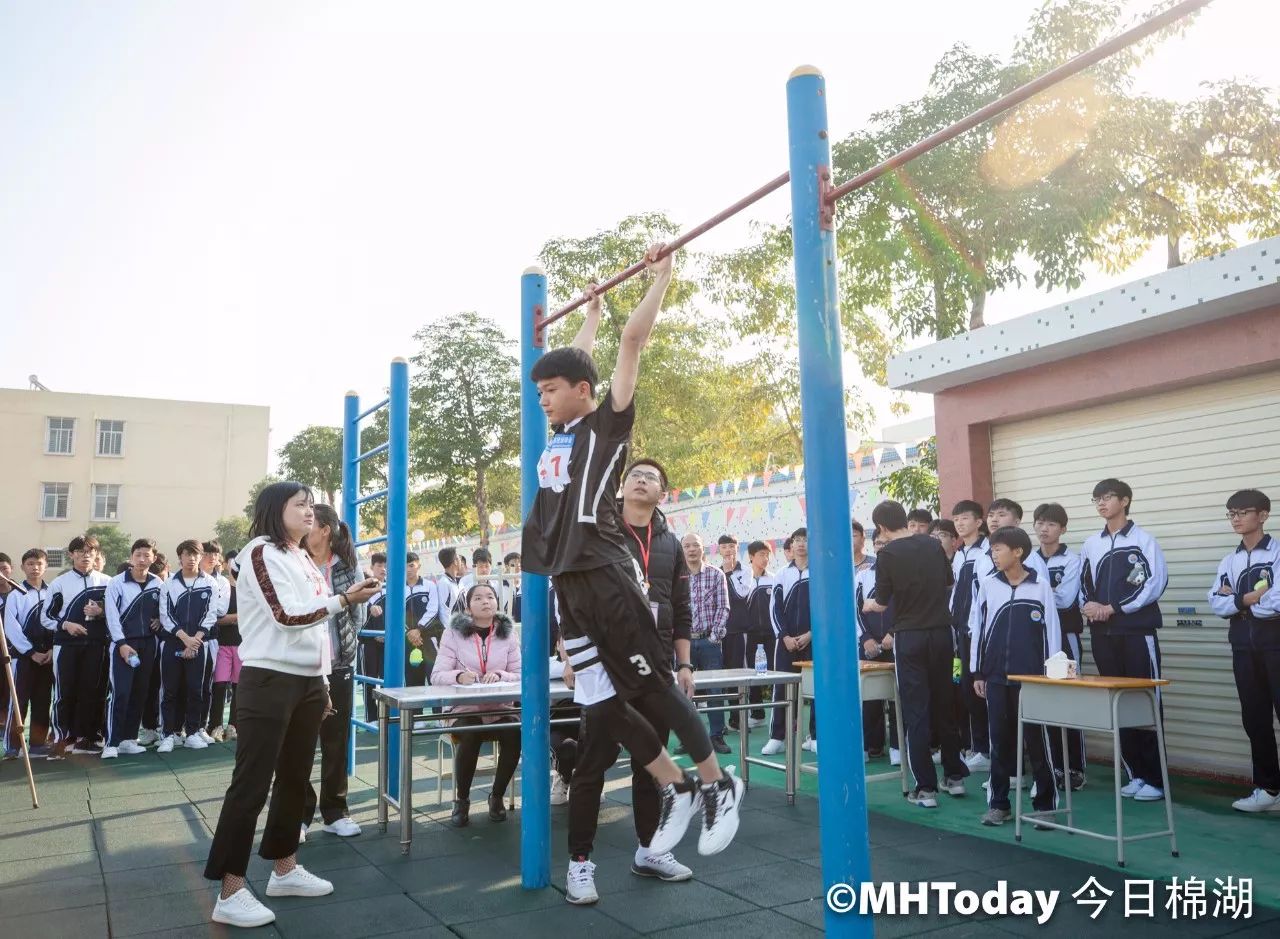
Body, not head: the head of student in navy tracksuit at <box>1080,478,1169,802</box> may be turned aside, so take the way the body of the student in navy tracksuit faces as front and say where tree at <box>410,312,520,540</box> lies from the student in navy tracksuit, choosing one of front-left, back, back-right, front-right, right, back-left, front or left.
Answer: right

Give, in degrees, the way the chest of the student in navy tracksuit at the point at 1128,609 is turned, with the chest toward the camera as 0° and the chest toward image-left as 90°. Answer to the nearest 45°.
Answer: approximately 45°

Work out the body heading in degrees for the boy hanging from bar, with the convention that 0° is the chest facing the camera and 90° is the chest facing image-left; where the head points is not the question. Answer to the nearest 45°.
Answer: approximately 45°

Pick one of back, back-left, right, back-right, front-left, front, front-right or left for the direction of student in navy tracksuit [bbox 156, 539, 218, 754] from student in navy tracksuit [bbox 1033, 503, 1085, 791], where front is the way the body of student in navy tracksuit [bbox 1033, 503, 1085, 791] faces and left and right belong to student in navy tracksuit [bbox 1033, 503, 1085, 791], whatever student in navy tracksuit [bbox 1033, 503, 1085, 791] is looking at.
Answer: front-right

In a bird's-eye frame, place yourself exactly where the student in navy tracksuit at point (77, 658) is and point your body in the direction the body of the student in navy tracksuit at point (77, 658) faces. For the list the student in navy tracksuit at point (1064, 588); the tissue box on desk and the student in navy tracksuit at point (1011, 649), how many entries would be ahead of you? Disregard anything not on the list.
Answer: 3

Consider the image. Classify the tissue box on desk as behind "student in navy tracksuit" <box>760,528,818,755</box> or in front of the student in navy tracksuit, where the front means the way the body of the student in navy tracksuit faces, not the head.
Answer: in front

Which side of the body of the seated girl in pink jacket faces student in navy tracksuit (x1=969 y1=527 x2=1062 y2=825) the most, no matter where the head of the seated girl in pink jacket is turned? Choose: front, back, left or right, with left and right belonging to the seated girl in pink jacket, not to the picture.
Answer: left

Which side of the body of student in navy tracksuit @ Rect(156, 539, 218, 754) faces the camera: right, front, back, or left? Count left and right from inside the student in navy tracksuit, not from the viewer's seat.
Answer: front

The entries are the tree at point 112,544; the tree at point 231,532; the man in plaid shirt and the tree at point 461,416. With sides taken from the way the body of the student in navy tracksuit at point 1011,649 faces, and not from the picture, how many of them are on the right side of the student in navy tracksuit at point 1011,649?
4

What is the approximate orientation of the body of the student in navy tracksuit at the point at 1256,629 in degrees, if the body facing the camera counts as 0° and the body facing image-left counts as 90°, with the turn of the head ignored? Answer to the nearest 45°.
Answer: approximately 45°

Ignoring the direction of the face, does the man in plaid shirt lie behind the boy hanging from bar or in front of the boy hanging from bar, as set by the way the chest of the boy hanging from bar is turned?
behind

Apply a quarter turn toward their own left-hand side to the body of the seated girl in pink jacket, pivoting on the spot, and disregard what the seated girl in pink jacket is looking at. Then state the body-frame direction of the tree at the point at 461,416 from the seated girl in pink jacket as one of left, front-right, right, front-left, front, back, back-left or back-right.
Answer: left

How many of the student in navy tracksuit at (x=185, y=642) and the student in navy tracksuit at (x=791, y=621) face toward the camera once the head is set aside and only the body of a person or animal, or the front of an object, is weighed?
2

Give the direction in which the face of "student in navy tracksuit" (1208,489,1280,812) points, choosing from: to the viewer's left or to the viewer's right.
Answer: to the viewer's left
